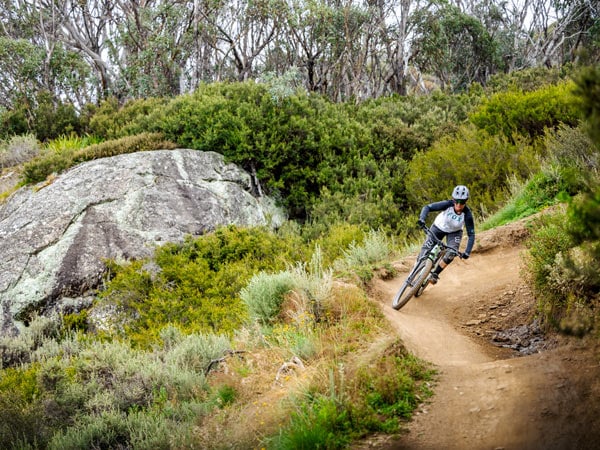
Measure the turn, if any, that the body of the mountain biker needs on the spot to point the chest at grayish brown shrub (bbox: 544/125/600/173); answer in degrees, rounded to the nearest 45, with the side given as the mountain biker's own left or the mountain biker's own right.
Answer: approximately 135° to the mountain biker's own left

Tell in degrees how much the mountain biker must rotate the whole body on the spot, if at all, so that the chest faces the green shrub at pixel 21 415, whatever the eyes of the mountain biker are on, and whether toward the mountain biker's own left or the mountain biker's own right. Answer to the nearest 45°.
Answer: approximately 45° to the mountain biker's own right

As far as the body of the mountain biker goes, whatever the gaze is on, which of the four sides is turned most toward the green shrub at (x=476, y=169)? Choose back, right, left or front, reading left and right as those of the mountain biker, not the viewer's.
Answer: back

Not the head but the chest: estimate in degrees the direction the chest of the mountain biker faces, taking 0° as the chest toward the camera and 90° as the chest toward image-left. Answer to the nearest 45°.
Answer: approximately 0°

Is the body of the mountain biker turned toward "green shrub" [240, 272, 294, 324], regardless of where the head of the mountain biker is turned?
no

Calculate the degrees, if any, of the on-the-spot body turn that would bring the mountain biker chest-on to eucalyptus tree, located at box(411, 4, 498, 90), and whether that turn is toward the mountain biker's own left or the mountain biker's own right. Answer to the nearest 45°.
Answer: approximately 180°

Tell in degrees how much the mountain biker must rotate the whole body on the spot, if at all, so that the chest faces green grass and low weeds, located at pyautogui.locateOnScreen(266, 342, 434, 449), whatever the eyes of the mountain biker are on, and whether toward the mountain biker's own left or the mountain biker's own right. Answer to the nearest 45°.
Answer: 0° — they already face it

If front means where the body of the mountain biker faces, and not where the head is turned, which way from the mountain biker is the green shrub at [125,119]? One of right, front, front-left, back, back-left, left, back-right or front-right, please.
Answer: back-right

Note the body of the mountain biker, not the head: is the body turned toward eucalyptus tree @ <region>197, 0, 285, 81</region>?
no

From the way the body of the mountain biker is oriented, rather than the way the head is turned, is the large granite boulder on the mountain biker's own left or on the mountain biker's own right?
on the mountain biker's own right

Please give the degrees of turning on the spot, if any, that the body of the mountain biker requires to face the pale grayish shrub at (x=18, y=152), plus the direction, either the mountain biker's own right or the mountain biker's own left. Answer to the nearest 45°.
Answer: approximately 135° to the mountain biker's own right

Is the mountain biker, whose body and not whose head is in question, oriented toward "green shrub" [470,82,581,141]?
no
